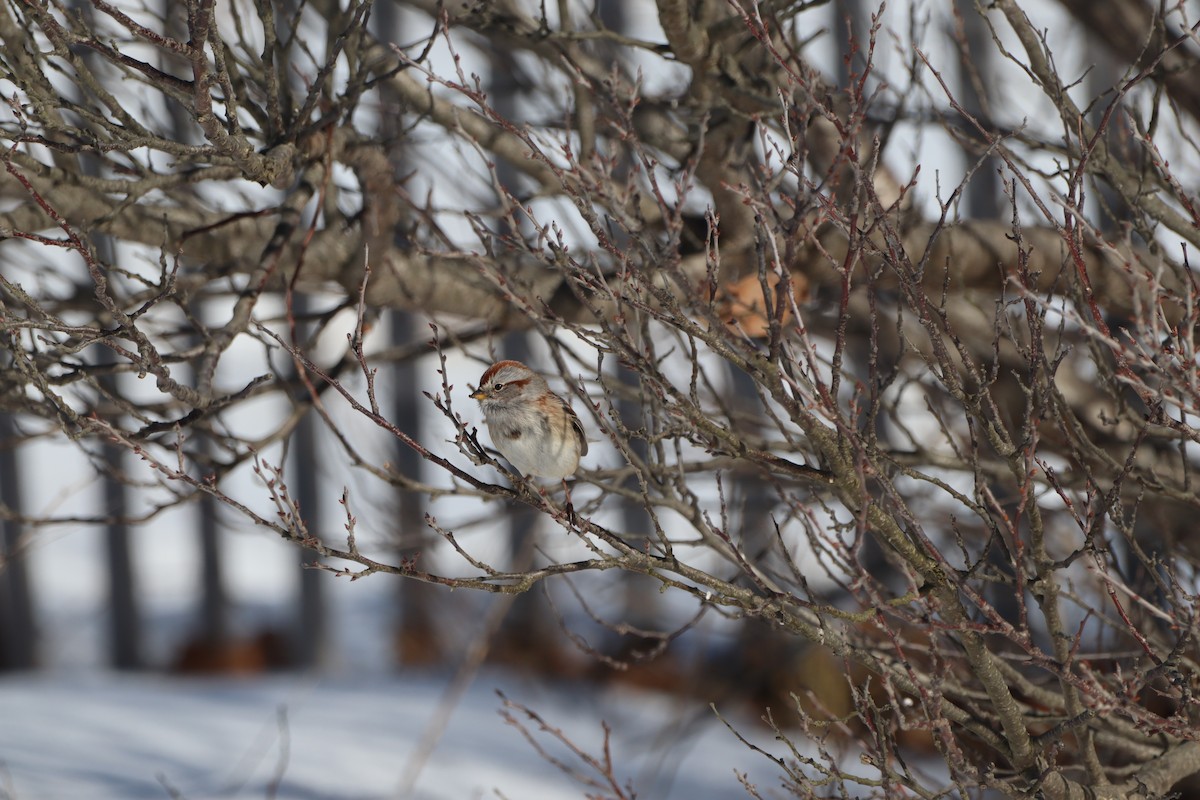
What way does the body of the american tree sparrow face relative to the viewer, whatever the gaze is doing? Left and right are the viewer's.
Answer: facing the viewer and to the left of the viewer
